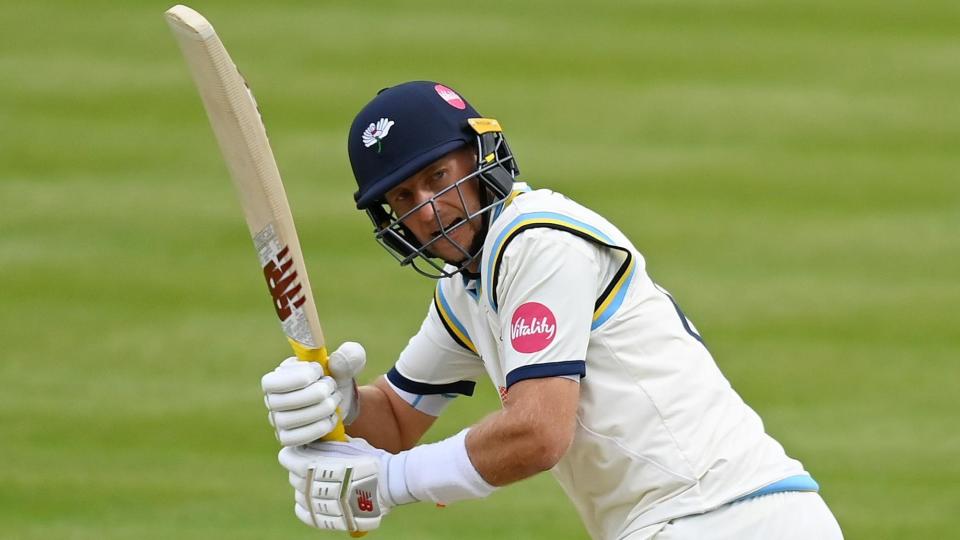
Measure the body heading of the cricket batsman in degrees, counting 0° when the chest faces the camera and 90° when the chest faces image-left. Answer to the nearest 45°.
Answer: approximately 90°
